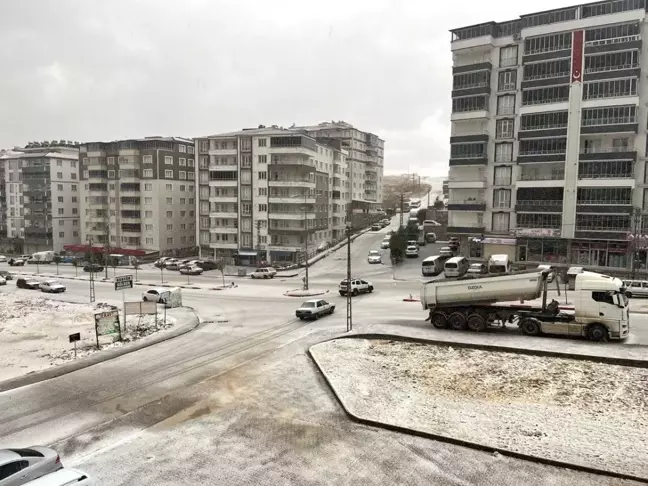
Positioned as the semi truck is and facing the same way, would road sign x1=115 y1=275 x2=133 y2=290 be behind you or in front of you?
behind

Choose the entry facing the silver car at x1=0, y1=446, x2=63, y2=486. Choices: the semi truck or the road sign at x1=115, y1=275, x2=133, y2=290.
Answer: the road sign

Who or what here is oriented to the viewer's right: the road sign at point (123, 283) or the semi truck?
the semi truck

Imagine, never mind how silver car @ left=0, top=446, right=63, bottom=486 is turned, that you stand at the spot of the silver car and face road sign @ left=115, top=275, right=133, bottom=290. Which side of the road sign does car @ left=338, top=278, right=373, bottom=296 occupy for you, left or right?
right

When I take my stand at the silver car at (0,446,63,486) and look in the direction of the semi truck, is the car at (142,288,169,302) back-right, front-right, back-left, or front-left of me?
front-left

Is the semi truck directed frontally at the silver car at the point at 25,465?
no

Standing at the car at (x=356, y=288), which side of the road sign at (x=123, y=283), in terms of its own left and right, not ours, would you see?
left

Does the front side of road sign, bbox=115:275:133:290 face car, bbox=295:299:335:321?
no

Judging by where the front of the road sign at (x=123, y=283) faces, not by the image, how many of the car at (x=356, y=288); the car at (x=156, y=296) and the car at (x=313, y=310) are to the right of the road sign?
0

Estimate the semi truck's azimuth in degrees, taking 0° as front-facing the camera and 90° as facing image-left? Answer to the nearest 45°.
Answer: approximately 270°

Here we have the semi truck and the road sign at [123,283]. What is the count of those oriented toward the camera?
1

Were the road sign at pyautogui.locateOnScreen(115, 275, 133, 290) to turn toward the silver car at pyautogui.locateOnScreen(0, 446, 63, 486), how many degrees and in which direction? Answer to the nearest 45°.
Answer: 0° — it already faces it

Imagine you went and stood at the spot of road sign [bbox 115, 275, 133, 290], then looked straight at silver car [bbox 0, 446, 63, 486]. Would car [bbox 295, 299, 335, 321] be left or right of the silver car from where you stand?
left

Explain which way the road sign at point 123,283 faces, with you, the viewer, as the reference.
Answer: facing the viewer

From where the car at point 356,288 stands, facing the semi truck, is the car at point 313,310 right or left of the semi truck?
right

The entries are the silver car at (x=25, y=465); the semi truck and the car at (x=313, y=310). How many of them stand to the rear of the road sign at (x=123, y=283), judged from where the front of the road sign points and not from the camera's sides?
0

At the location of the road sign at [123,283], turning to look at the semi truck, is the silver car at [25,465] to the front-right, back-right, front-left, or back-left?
front-right
